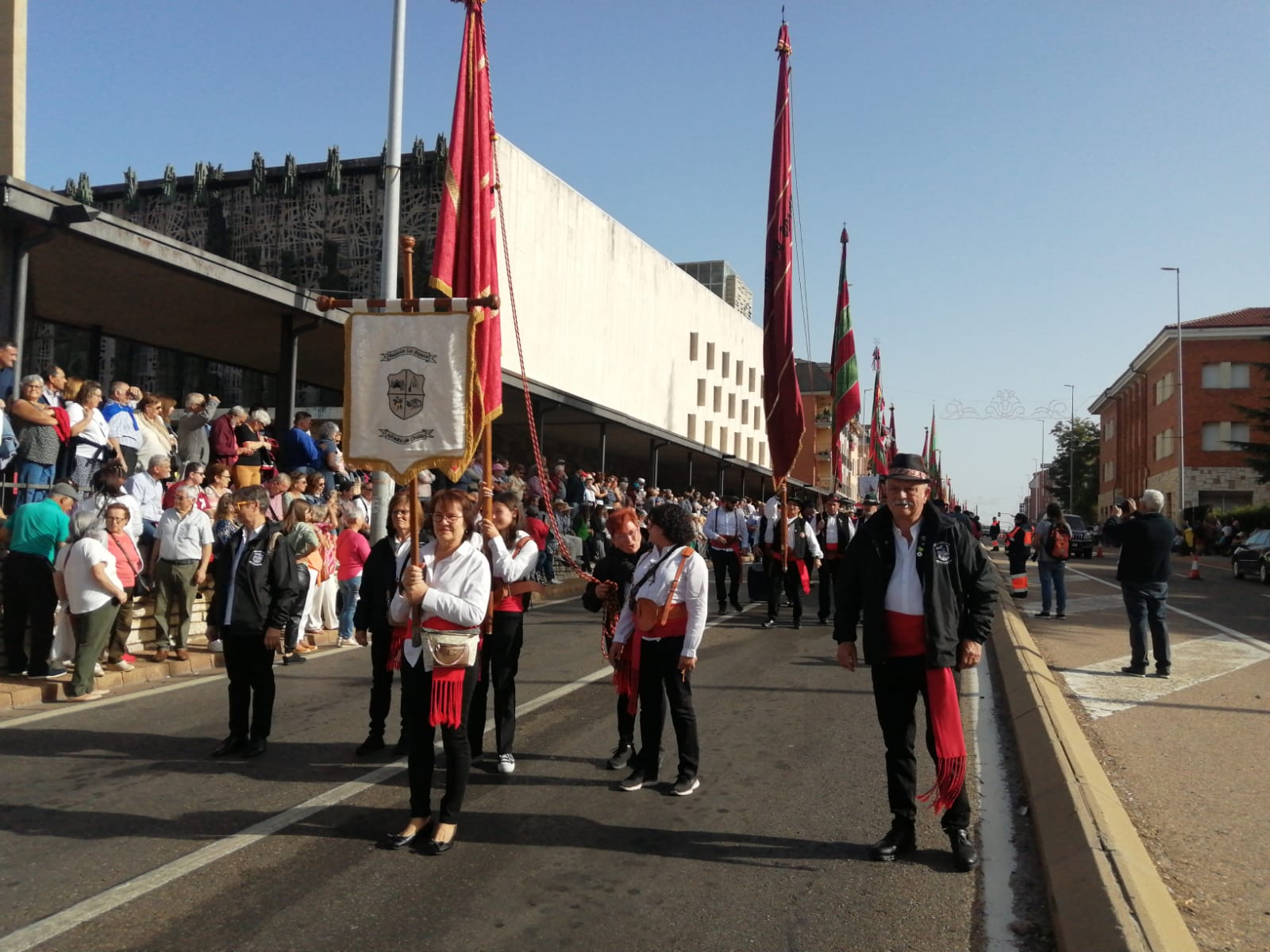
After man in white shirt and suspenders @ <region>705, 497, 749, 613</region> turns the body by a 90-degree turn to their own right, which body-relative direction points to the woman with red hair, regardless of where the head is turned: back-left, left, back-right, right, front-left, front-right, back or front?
left

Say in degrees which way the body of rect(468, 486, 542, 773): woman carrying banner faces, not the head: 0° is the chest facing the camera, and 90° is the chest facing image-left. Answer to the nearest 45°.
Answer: approximately 45°

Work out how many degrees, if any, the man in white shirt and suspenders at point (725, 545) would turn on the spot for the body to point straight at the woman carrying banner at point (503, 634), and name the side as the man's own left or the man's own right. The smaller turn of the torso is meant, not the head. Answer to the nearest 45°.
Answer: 0° — they already face them

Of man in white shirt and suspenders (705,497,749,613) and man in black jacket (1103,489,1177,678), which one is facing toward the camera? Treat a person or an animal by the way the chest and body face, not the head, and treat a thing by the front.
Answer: the man in white shirt and suspenders

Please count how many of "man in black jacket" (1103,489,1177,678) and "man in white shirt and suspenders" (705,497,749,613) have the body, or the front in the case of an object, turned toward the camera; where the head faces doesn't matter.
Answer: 1

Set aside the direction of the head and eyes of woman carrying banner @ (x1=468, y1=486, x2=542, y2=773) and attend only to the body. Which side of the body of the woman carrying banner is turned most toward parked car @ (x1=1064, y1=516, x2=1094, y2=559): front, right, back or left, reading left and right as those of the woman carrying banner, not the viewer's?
back

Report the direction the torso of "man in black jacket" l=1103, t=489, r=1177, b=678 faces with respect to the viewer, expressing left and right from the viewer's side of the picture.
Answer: facing away from the viewer and to the left of the viewer

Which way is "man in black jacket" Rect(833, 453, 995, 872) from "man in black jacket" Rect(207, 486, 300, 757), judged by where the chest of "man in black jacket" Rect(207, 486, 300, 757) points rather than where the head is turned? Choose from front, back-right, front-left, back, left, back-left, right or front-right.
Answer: left

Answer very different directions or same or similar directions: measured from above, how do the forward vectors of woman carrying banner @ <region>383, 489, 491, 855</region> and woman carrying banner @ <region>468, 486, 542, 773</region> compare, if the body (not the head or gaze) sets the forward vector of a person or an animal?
same or similar directions

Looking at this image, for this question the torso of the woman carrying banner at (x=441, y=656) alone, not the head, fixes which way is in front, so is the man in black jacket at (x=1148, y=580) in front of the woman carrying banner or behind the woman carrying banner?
behind

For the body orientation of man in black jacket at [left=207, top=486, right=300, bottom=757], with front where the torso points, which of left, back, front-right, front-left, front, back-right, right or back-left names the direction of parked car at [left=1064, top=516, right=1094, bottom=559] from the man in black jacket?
back

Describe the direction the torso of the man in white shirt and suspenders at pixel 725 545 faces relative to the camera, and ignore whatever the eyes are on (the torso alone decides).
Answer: toward the camera

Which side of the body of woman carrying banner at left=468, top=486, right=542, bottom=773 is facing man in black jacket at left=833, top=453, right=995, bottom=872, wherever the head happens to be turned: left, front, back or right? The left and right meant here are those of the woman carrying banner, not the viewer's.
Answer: left

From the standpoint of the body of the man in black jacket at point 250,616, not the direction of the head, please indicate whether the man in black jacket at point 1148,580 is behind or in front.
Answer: behind

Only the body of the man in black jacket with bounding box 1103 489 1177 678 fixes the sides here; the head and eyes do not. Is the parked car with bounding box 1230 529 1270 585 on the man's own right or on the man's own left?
on the man's own right

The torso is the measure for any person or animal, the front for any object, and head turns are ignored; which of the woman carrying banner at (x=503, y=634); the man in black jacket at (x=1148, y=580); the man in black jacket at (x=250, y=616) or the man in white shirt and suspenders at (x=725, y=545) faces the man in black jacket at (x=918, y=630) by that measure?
the man in white shirt and suspenders

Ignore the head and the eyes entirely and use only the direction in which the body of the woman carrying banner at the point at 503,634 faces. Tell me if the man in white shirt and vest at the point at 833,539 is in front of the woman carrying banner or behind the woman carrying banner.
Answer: behind

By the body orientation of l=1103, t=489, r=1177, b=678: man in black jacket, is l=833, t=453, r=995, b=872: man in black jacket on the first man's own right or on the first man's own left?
on the first man's own left

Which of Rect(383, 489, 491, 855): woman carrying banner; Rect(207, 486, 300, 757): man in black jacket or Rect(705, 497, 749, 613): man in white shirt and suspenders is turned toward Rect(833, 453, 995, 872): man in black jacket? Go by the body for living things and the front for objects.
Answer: the man in white shirt and suspenders
